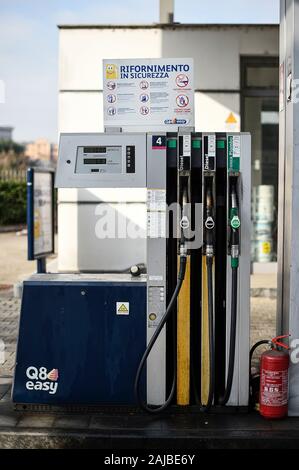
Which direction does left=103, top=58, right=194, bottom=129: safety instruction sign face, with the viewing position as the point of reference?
facing the viewer

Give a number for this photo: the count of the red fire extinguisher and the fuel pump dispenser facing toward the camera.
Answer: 2

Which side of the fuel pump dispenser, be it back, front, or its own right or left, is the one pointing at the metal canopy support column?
left

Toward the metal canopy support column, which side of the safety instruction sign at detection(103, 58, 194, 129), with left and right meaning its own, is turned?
left

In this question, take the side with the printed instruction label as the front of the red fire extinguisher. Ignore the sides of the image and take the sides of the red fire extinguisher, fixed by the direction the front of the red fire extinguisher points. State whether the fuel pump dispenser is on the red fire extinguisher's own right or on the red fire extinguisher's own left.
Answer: on the red fire extinguisher's own right

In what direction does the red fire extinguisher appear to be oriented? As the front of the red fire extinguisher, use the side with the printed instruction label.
toward the camera
